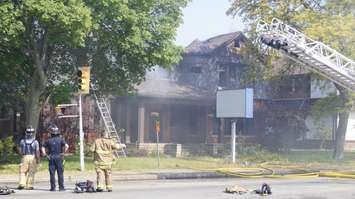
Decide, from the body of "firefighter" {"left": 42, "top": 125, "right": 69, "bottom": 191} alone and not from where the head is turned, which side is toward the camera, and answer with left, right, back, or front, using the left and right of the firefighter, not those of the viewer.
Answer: back

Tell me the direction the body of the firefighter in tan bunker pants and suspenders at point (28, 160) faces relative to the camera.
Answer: away from the camera

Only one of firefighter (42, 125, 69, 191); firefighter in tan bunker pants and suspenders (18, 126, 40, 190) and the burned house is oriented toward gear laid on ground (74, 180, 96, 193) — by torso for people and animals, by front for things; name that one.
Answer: the burned house

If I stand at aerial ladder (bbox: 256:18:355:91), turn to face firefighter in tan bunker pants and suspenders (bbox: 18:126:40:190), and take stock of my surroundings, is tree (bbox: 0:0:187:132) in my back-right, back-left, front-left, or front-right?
front-right

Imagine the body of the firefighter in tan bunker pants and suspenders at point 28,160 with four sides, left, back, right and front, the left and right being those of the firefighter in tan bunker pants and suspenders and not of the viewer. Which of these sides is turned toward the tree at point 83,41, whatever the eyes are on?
front

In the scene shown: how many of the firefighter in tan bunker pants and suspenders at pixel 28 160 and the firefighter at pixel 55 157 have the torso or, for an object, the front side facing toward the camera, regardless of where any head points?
0

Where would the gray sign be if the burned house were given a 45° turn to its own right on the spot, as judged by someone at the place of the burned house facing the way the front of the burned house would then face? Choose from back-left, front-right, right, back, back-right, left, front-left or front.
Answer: front-left

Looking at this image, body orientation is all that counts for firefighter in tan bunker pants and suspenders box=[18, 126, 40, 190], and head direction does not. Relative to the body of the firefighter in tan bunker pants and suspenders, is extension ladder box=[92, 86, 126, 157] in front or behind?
in front

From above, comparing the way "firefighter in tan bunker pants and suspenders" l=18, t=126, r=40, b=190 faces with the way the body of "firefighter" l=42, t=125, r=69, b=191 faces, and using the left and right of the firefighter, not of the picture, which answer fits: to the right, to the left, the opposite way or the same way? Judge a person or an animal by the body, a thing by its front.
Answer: the same way

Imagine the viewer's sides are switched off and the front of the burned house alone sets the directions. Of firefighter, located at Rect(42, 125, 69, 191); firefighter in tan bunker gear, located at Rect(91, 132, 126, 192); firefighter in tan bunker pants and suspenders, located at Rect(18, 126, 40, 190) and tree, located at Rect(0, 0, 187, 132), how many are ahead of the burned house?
4

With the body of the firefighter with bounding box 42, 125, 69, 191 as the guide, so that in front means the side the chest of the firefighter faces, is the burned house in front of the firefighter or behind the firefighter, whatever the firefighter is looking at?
in front

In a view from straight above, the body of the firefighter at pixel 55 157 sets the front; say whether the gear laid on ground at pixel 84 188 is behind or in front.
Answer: behind

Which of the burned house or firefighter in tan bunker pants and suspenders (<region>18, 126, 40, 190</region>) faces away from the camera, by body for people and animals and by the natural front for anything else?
the firefighter in tan bunker pants and suspenders

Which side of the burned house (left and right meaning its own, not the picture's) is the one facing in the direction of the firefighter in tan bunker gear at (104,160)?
front

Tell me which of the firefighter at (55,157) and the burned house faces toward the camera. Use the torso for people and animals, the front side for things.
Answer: the burned house

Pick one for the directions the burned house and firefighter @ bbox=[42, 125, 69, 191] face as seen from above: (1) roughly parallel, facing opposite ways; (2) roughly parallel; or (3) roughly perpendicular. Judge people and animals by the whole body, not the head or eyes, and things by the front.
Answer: roughly parallel, facing opposite ways

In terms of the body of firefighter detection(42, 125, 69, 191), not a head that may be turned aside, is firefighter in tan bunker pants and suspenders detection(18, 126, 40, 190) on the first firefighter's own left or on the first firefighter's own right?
on the first firefighter's own left

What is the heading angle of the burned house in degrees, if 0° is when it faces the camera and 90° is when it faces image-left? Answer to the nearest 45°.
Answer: approximately 0°

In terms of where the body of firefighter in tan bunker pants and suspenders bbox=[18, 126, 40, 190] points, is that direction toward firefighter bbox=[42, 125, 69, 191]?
no
